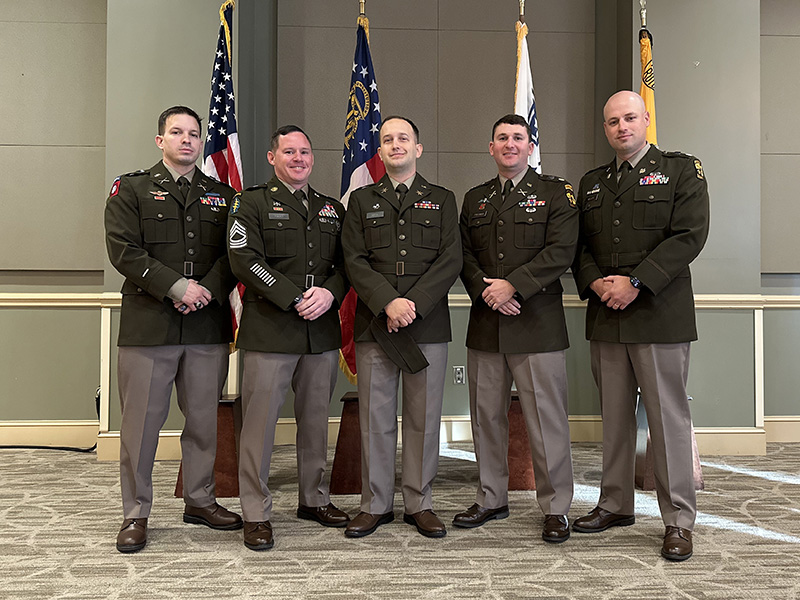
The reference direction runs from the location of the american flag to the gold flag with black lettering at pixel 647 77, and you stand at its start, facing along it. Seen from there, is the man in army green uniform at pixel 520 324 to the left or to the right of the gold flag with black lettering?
right

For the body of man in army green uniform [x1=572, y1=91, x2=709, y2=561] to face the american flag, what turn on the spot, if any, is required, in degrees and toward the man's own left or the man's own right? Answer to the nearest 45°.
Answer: approximately 45° to the man's own right

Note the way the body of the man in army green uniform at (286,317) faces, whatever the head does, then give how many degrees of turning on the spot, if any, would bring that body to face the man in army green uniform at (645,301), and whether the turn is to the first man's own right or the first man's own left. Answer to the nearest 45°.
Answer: approximately 45° to the first man's own left

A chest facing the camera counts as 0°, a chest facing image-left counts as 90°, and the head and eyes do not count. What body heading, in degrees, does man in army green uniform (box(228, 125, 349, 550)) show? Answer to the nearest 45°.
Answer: approximately 315°

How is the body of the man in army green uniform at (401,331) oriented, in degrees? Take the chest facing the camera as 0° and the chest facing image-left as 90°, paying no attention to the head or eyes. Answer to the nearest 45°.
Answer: approximately 0°

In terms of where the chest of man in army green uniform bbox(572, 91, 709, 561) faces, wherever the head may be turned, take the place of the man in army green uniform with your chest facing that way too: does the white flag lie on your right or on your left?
on your right

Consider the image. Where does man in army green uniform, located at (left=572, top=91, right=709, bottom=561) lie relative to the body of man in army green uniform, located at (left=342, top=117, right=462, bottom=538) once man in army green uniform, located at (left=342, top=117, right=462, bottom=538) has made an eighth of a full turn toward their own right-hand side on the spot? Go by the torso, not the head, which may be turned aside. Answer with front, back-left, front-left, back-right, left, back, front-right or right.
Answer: back-left
